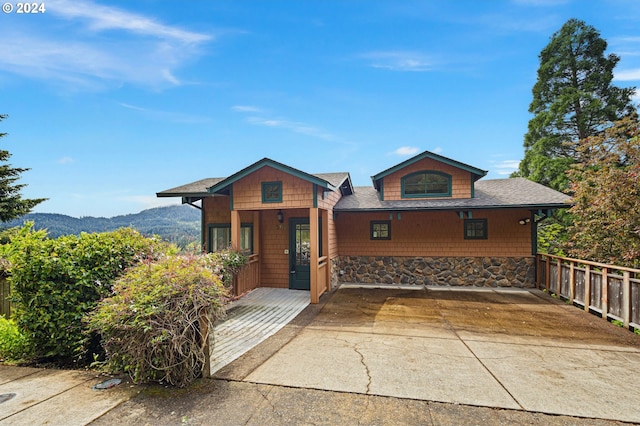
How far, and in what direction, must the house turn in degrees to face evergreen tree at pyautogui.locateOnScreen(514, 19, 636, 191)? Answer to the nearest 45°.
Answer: approximately 135° to its left

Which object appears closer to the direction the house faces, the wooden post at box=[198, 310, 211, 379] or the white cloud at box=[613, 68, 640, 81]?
the wooden post

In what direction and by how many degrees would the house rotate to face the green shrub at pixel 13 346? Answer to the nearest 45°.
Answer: approximately 45° to its right

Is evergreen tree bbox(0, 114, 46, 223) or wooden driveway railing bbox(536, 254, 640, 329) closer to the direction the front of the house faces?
the wooden driveway railing

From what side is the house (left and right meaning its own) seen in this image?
front

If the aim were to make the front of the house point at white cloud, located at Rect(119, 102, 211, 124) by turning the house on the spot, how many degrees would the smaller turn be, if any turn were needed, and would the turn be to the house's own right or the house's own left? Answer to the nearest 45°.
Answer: approximately 135° to the house's own right

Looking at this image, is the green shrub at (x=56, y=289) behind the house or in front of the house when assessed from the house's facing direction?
in front

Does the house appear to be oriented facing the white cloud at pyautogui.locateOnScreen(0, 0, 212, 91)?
no

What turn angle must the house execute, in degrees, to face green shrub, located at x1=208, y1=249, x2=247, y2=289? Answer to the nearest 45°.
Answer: approximately 45° to its right

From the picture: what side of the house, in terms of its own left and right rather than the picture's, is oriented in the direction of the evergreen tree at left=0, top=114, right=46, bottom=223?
right
